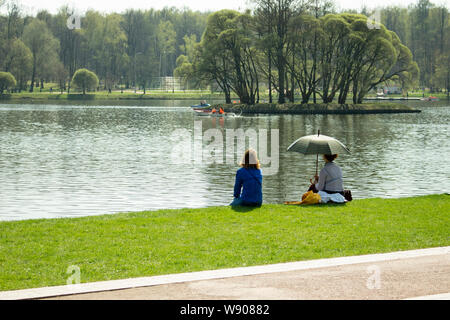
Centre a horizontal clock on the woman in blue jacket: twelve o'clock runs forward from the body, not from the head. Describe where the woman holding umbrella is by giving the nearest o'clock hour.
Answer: The woman holding umbrella is roughly at 2 o'clock from the woman in blue jacket.

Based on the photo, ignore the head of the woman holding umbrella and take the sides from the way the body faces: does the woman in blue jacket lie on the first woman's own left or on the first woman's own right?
on the first woman's own left

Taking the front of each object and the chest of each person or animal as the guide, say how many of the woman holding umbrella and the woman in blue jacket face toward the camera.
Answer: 0

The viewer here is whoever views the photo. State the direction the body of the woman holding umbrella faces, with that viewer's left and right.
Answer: facing away from the viewer and to the left of the viewer

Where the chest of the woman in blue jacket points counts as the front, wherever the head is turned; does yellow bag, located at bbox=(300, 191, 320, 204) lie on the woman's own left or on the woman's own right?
on the woman's own right

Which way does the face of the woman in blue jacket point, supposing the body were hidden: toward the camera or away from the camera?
away from the camera

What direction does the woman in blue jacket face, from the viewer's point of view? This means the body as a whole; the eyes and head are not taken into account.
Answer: away from the camera
